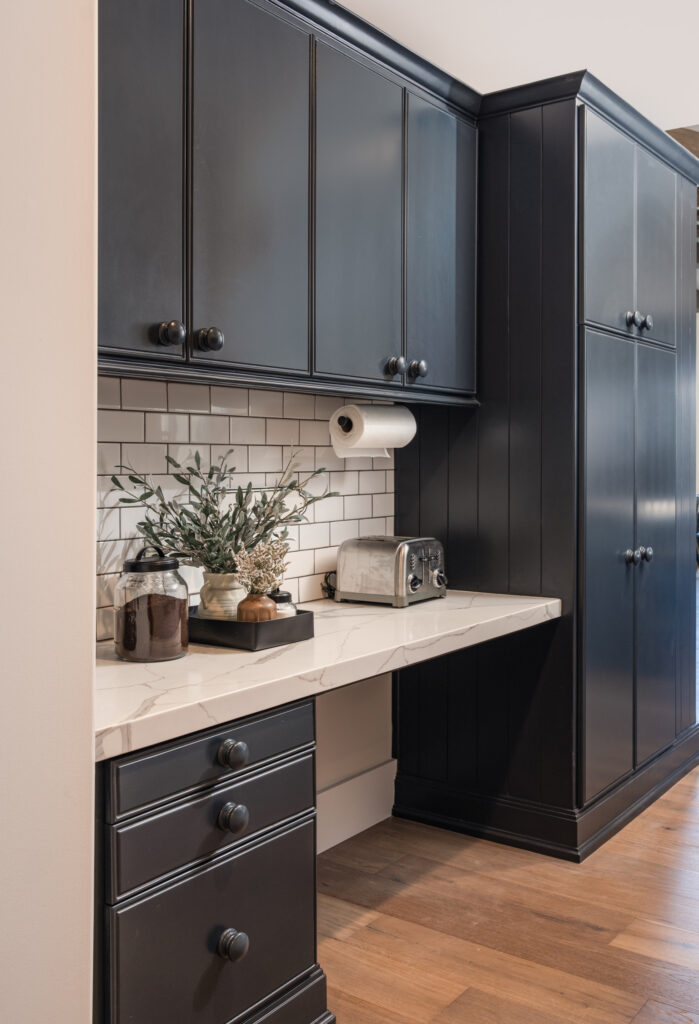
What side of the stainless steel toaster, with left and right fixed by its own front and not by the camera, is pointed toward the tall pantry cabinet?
left

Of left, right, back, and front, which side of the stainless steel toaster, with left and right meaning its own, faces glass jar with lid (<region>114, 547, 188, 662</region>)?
right

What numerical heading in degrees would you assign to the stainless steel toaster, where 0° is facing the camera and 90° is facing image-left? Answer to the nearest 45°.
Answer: approximately 315°

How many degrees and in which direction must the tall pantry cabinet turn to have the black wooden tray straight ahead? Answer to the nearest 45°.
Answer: approximately 90° to its right

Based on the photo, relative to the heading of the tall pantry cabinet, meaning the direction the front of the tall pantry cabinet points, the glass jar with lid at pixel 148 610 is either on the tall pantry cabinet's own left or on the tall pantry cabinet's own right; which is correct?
on the tall pantry cabinet's own right

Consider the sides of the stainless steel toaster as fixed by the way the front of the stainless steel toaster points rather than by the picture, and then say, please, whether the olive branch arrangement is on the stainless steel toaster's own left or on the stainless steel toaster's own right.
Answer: on the stainless steel toaster's own right

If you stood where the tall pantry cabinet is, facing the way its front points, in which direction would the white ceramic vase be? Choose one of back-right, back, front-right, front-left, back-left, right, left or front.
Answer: right
